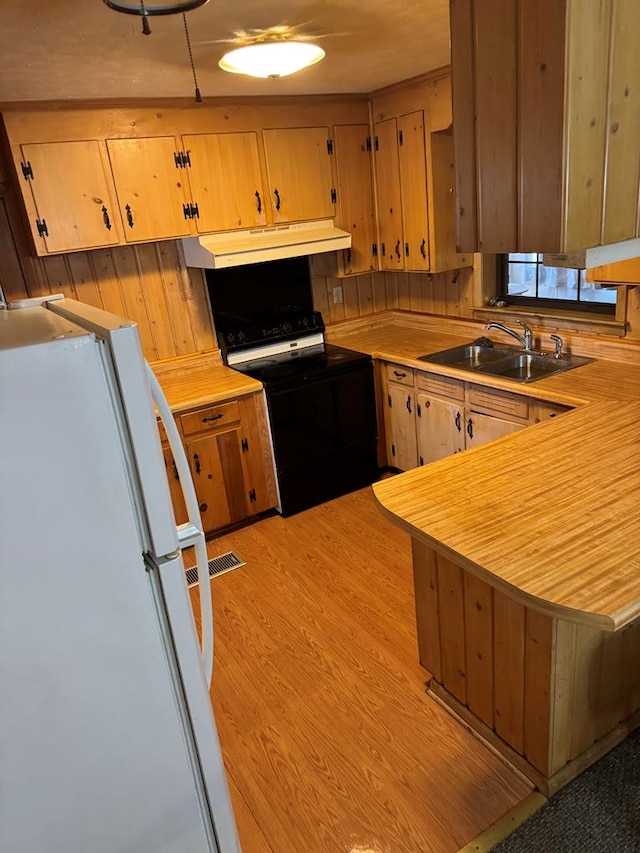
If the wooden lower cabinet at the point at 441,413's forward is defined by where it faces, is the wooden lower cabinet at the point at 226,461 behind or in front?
in front

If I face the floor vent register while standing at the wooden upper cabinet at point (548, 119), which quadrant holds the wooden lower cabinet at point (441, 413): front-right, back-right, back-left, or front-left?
front-right

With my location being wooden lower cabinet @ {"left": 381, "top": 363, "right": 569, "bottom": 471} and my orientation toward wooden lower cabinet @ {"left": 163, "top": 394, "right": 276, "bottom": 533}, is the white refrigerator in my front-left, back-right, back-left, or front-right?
front-left

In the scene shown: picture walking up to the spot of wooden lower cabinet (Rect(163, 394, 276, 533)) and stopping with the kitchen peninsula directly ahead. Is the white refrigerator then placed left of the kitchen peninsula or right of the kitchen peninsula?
right

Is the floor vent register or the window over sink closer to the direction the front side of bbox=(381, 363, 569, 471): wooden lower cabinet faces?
the floor vent register

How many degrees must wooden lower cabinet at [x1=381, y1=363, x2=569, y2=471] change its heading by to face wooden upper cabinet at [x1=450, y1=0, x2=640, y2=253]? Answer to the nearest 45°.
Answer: approximately 45° to its left

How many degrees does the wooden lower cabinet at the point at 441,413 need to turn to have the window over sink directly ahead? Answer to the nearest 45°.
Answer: approximately 180°

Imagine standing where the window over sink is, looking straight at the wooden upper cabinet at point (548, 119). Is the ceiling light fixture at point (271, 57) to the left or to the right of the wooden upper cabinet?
right

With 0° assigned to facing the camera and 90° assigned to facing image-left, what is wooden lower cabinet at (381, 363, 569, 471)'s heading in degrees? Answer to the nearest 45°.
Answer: approximately 45°

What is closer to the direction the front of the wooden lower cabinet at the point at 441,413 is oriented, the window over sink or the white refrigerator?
the white refrigerator

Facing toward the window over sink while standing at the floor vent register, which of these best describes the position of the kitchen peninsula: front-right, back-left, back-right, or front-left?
front-right

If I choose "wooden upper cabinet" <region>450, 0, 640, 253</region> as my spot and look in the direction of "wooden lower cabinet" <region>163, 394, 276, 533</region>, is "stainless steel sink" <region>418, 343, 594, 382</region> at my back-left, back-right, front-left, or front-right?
front-right

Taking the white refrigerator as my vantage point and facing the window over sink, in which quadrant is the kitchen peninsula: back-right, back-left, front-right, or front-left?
front-right

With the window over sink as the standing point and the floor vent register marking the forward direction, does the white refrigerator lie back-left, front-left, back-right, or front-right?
front-left
